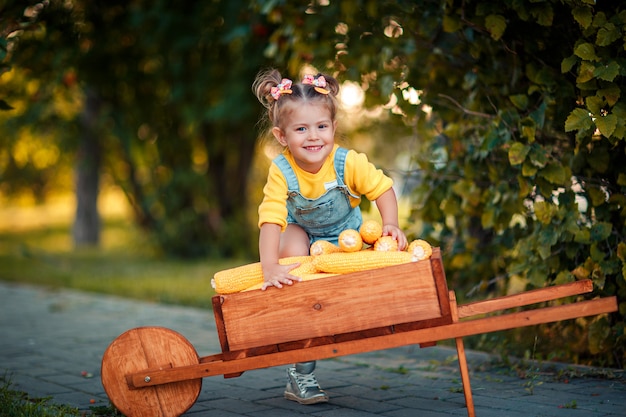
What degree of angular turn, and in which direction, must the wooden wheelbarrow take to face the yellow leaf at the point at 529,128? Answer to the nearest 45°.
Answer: approximately 135° to its right

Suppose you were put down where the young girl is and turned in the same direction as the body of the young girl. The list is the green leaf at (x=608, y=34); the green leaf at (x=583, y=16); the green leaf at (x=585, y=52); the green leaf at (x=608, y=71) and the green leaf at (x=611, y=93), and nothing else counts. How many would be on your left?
5

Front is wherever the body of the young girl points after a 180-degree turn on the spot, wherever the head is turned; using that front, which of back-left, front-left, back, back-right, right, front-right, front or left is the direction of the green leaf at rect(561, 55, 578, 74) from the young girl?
right

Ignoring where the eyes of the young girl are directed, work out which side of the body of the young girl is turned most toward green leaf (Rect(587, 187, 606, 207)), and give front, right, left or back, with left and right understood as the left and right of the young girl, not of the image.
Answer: left

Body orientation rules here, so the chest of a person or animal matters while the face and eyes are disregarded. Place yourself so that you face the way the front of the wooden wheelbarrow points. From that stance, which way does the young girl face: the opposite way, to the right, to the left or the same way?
to the left

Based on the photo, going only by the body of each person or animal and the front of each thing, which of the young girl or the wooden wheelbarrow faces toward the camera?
the young girl

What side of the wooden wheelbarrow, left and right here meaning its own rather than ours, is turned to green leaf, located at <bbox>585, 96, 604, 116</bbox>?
back

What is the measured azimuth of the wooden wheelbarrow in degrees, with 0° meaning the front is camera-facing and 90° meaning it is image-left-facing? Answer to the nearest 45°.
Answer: approximately 90°

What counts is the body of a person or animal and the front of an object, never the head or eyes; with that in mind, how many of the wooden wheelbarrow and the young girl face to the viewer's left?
1

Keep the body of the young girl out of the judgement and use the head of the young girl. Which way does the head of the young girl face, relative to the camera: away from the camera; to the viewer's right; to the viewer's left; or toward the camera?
toward the camera

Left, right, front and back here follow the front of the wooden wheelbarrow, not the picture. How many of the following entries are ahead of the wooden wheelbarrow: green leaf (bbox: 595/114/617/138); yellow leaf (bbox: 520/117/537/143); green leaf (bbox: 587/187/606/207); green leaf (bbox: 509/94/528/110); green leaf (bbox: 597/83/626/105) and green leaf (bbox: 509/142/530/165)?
0

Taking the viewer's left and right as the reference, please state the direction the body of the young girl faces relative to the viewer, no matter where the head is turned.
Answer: facing the viewer

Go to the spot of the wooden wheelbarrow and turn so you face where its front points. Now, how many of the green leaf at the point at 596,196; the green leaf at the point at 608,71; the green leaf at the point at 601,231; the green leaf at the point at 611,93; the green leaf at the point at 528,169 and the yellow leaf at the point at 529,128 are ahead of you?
0

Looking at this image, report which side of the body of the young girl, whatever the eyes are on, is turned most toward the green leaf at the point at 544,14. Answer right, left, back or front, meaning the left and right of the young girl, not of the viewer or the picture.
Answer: left

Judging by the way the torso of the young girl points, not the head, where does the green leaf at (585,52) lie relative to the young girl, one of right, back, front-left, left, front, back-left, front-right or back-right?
left

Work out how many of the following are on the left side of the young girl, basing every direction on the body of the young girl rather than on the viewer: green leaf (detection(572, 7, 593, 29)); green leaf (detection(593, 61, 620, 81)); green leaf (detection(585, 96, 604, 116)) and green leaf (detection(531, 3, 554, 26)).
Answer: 4
